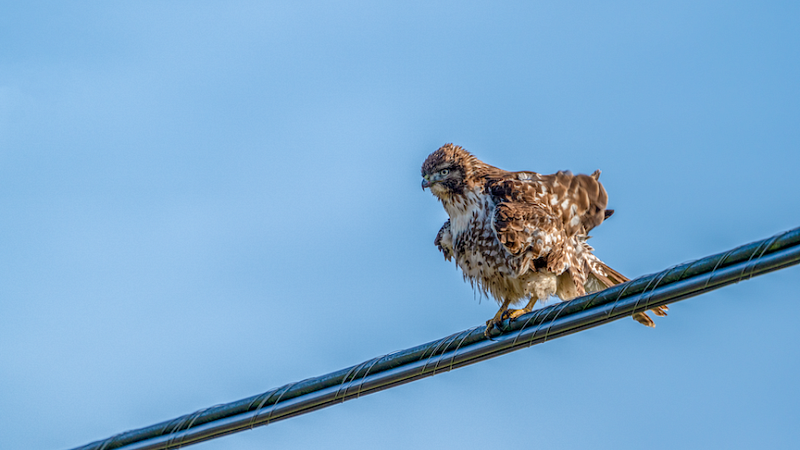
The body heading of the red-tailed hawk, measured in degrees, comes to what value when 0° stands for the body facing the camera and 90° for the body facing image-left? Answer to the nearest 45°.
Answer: approximately 45°
